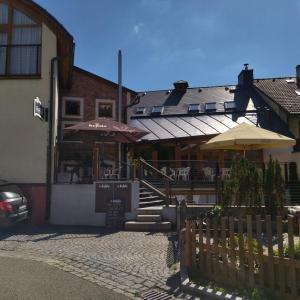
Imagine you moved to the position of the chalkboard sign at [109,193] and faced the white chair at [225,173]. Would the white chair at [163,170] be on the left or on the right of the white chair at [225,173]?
left

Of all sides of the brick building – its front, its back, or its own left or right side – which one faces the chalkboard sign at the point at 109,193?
front

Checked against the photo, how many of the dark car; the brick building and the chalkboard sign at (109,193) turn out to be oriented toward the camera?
2

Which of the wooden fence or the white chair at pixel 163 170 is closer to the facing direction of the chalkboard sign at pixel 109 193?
the wooden fence

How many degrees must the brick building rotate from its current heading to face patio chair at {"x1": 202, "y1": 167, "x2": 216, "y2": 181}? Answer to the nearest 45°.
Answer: approximately 45° to its left

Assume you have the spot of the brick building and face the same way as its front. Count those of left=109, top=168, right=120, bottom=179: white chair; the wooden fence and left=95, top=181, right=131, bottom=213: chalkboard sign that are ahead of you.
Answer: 3

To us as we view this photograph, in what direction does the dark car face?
facing away from the viewer and to the left of the viewer

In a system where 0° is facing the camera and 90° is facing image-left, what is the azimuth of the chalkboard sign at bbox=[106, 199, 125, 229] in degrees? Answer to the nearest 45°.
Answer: approximately 0°

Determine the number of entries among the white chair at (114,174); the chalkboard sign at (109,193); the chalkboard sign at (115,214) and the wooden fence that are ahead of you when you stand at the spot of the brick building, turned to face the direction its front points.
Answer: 4

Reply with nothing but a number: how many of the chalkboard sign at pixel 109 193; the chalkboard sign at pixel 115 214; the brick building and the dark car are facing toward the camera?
3

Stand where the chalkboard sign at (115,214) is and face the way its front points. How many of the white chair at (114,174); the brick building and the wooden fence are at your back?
2
